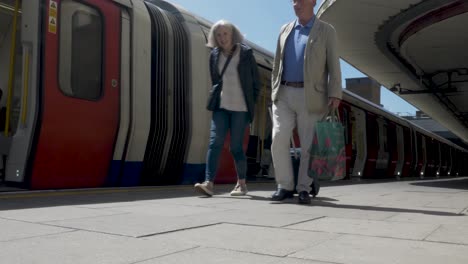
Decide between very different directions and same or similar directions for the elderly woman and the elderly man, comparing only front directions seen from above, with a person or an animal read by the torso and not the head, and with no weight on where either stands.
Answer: same or similar directions

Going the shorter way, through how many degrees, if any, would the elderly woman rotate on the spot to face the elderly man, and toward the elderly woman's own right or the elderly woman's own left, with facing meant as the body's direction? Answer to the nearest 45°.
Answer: approximately 90° to the elderly woman's own left

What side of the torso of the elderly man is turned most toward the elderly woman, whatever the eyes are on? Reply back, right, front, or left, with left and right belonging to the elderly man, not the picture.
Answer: right

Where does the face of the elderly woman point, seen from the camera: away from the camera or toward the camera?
toward the camera

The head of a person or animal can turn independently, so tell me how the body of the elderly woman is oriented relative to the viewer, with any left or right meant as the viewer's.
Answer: facing the viewer and to the left of the viewer

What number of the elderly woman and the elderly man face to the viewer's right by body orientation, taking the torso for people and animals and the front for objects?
0
